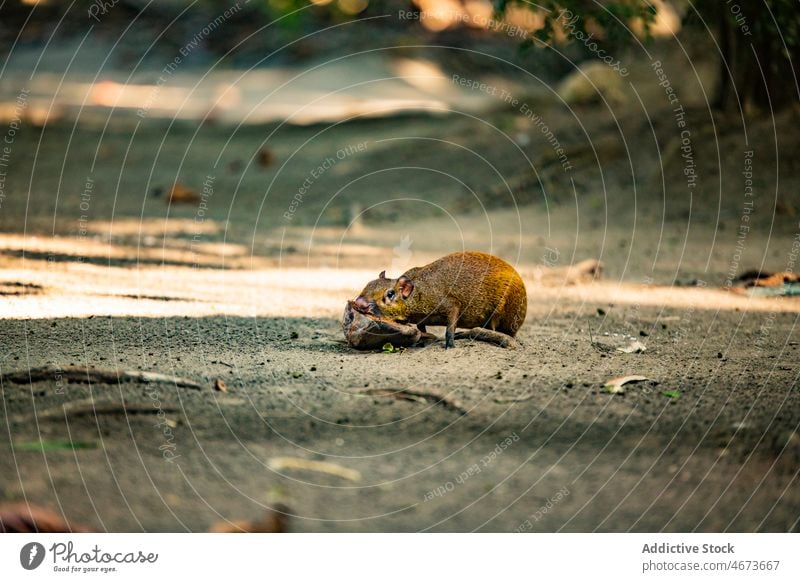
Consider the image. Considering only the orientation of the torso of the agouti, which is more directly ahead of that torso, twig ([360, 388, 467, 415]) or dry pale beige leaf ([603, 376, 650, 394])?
the twig

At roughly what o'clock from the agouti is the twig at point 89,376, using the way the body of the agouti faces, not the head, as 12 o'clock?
The twig is roughly at 11 o'clock from the agouti.

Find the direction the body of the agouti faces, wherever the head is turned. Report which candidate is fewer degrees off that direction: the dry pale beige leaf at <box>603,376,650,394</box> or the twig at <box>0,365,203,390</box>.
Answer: the twig

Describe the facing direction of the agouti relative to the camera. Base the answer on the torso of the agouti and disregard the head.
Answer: to the viewer's left

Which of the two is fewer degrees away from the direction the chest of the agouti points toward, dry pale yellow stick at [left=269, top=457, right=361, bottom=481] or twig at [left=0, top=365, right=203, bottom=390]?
the twig

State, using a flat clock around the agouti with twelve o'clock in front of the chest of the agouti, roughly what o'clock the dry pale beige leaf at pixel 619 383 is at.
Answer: The dry pale beige leaf is roughly at 7 o'clock from the agouti.

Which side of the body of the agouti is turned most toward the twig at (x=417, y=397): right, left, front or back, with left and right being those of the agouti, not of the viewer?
left

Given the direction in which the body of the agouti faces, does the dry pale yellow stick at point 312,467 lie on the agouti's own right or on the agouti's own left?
on the agouti's own left
